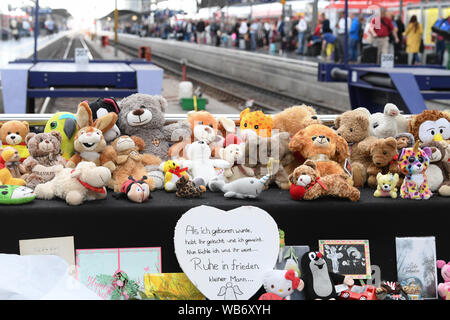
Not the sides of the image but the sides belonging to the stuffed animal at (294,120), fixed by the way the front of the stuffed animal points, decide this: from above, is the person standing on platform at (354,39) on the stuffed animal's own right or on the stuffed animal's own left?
on the stuffed animal's own left

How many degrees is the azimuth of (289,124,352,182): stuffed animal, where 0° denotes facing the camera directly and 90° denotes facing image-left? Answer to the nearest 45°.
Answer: approximately 0°

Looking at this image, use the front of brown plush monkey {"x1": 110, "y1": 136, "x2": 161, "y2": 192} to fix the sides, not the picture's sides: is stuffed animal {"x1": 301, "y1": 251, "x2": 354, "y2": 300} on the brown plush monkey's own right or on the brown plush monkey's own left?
on the brown plush monkey's own left

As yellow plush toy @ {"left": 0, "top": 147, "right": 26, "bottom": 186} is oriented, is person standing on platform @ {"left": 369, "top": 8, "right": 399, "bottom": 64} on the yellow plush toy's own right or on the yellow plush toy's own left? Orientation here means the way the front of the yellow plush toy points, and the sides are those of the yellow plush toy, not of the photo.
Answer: on the yellow plush toy's own left

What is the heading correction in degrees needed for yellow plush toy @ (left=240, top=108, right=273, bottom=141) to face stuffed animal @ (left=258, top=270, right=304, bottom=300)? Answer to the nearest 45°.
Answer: approximately 45° to its left

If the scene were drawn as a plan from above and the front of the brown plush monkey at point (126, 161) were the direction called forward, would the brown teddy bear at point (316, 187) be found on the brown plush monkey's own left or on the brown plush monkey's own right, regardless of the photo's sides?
on the brown plush monkey's own left
